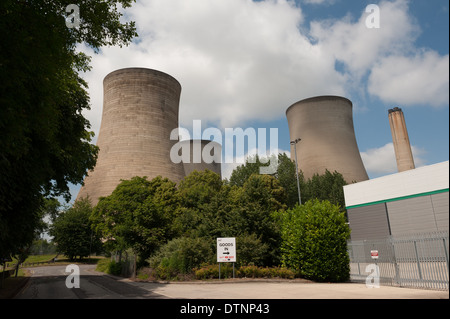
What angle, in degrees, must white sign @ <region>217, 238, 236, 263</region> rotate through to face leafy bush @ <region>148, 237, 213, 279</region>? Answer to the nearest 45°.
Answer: approximately 135° to its right

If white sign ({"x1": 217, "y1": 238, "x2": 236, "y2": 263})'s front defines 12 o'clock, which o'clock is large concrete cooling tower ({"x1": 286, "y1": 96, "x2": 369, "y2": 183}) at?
The large concrete cooling tower is roughly at 7 o'clock from the white sign.

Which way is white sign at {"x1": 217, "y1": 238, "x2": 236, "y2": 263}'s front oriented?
toward the camera

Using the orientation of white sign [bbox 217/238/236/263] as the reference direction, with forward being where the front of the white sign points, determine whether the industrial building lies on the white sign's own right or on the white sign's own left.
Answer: on the white sign's own left

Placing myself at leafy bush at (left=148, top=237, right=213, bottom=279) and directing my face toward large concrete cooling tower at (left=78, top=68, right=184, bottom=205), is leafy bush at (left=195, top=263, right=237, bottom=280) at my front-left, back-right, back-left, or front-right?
back-right

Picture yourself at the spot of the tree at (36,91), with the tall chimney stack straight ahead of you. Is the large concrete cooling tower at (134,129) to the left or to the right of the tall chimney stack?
left

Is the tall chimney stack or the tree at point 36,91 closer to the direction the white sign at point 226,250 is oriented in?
the tree

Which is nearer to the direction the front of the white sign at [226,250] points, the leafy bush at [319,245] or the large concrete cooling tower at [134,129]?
the leafy bush

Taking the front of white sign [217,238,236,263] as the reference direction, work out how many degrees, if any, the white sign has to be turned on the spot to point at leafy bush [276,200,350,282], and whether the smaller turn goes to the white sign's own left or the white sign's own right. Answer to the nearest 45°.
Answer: approximately 90° to the white sign's own left

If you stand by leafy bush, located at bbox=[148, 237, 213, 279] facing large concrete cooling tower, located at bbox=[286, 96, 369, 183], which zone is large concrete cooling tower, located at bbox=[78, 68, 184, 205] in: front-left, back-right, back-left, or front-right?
front-left

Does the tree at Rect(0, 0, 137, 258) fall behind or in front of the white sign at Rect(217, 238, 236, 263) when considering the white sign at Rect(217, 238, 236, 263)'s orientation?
in front
